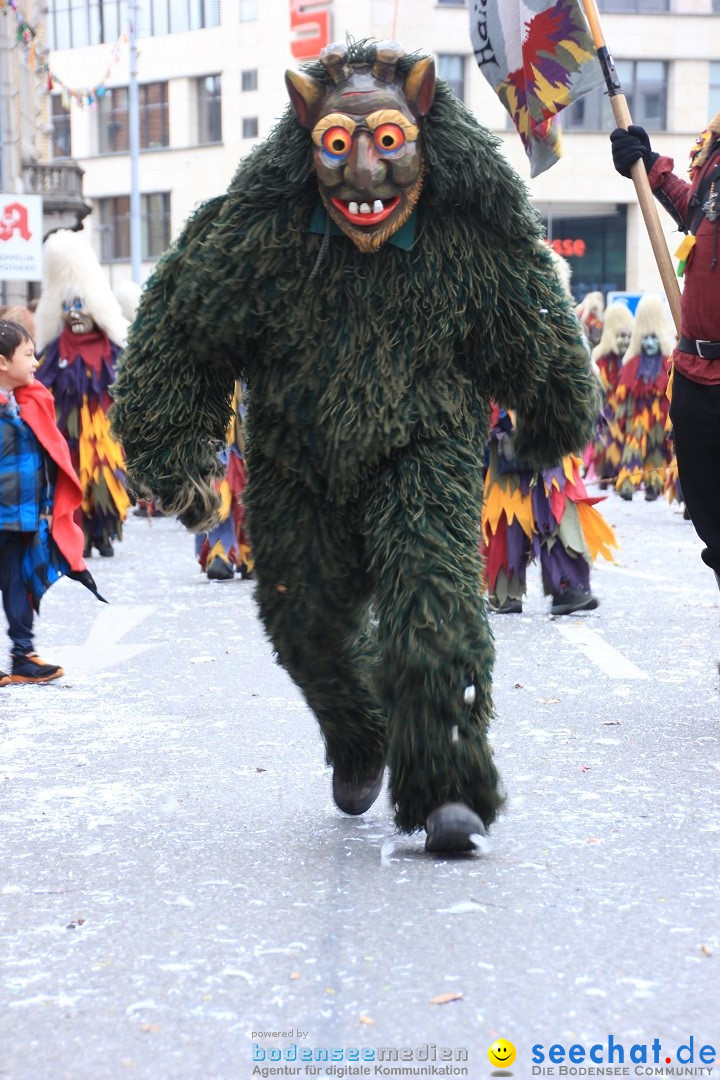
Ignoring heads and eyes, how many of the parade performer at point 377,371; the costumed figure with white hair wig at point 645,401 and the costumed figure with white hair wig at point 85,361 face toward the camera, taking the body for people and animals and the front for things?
3

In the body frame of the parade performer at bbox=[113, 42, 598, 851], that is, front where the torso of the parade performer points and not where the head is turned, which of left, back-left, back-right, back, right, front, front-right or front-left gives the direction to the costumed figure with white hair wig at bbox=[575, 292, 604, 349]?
back

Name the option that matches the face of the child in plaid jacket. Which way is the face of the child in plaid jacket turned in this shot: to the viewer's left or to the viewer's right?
to the viewer's right

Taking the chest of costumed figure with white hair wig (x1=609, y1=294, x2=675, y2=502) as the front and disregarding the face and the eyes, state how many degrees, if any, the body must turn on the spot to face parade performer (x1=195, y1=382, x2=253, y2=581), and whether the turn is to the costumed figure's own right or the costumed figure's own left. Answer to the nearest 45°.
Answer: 0° — they already face them

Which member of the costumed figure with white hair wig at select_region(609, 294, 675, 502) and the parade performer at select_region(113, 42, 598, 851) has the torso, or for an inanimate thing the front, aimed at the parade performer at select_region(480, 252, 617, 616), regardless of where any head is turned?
the costumed figure with white hair wig

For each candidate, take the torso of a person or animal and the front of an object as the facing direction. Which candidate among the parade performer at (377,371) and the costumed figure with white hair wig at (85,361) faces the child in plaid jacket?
the costumed figure with white hair wig

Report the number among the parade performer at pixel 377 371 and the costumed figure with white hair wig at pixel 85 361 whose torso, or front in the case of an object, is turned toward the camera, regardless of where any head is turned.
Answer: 2

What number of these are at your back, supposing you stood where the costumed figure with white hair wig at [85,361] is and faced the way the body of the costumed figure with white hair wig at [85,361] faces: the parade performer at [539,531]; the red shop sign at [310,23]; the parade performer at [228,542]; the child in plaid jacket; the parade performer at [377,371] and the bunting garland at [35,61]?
2

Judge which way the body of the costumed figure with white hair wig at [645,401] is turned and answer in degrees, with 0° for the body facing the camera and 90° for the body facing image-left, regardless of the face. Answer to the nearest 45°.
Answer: approximately 0°

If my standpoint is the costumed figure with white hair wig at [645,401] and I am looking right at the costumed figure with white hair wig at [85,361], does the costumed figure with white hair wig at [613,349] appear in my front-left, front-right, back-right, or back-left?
back-right

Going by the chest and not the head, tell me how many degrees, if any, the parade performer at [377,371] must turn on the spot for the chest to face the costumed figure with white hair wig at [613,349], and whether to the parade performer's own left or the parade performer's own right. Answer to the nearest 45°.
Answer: approximately 180°

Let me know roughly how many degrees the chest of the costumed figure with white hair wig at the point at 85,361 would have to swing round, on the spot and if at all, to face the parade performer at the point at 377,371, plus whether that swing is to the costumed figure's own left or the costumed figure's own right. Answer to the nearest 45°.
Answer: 0° — they already face them

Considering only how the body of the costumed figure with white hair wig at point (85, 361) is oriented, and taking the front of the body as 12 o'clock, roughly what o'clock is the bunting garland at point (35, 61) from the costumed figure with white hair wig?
The bunting garland is roughly at 6 o'clock from the costumed figure with white hair wig.
